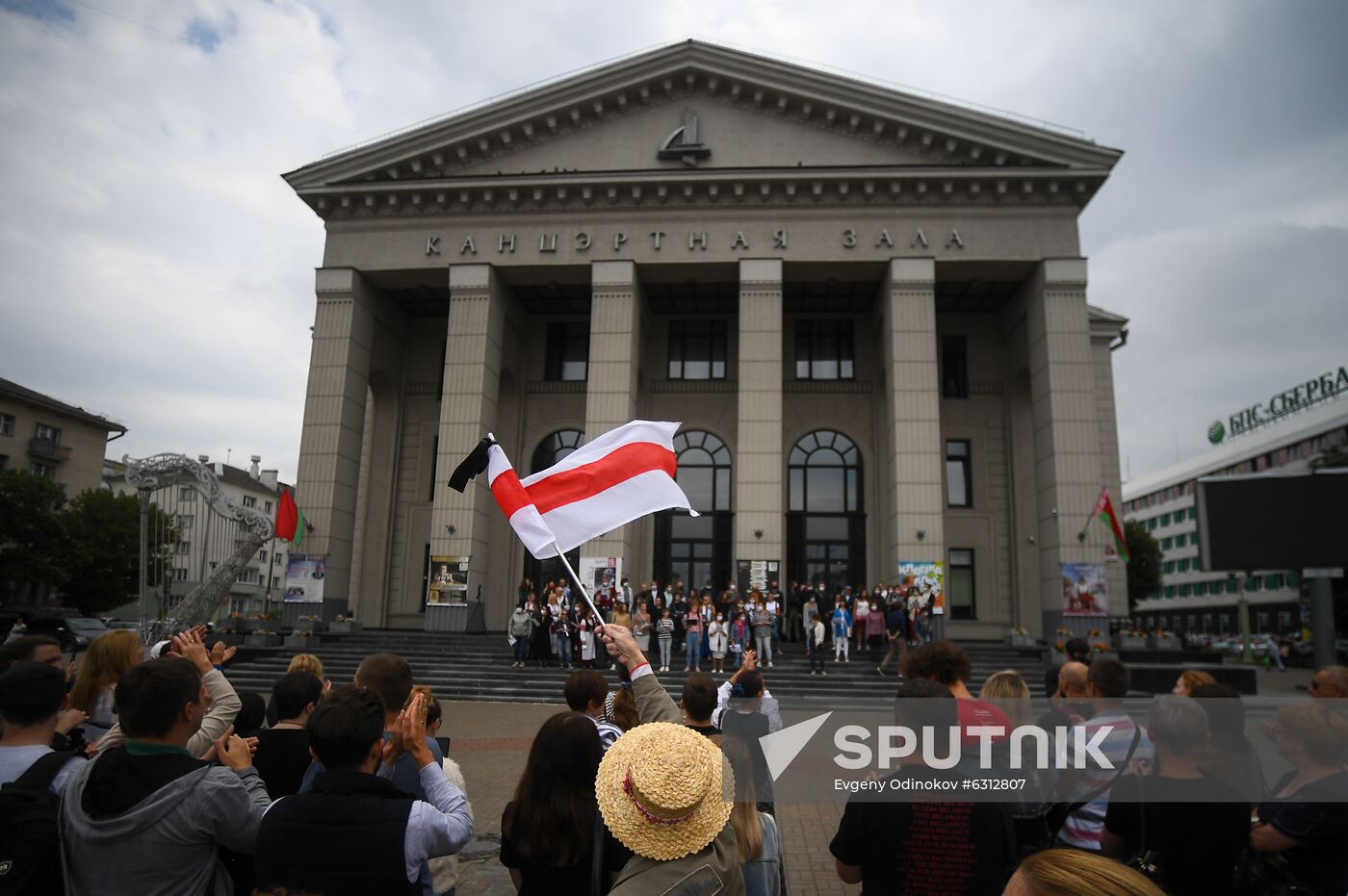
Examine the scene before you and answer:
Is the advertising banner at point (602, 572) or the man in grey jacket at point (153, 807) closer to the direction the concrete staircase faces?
the man in grey jacket

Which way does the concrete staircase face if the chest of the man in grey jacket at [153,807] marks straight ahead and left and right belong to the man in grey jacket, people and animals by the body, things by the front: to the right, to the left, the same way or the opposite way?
the opposite way

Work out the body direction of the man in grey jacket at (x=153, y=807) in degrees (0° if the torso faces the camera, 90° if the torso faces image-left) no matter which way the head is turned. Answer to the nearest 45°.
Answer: approximately 225°

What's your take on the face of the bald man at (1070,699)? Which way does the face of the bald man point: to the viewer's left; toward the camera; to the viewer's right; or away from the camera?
away from the camera

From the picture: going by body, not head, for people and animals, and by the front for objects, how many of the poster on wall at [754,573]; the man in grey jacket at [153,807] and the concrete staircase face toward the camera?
2

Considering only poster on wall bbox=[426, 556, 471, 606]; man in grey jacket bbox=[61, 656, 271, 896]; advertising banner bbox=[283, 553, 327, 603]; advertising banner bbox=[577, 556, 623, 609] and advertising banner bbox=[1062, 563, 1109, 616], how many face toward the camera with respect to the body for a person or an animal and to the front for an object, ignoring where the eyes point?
4

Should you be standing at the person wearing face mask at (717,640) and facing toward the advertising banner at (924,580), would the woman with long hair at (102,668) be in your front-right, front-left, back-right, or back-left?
back-right

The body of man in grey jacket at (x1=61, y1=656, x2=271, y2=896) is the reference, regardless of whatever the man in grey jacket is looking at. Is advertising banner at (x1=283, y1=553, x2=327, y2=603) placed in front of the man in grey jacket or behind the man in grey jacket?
in front

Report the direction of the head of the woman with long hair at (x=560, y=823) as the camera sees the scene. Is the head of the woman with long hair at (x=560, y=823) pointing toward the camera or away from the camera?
away from the camera

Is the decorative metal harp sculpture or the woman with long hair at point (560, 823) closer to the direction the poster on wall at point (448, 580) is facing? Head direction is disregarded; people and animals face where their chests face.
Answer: the woman with long hair

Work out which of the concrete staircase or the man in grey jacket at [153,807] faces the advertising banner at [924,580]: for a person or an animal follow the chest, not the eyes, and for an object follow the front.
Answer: the man in grey jacket

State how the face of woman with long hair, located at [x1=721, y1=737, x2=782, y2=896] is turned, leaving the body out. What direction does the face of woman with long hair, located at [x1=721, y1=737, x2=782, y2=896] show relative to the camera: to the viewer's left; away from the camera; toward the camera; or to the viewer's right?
away from the camera
